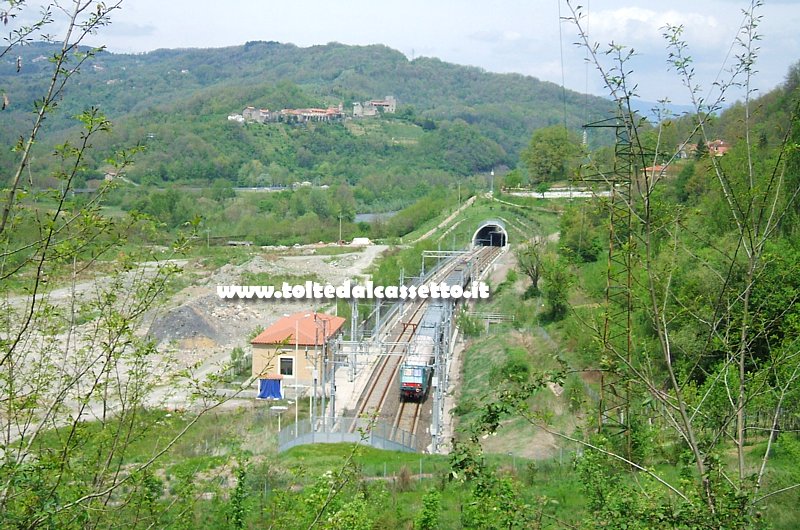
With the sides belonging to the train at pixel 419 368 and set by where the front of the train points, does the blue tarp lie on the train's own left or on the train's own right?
on the train's own right

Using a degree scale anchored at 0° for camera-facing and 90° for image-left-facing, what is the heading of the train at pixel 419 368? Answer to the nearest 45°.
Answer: approximately 0°
